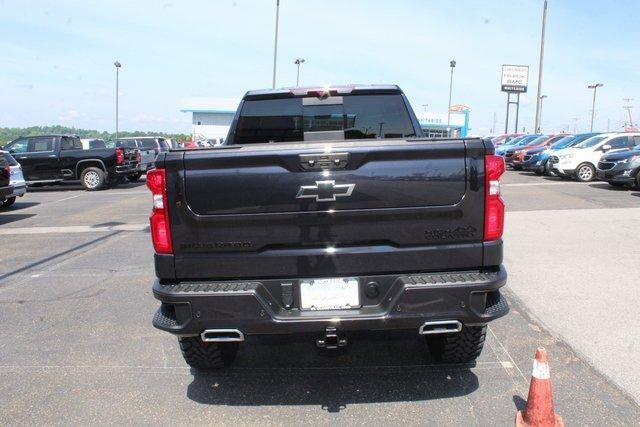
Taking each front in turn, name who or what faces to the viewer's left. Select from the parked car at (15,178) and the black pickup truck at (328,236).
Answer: the parked car

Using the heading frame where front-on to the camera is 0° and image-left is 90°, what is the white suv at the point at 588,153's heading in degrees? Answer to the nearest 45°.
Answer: approximately 45°

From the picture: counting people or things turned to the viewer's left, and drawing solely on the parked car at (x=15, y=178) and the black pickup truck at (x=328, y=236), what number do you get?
1

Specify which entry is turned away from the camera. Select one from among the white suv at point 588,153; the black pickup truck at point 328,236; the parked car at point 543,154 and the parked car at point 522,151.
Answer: the black pickup truck

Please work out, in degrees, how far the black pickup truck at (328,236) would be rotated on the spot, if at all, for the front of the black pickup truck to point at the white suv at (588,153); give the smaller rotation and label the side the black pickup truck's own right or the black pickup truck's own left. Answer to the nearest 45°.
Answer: approximately 45° to the black pickup truck's own right

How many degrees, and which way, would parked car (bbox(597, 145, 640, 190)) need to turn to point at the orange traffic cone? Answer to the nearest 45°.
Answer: approximately 45° to its left

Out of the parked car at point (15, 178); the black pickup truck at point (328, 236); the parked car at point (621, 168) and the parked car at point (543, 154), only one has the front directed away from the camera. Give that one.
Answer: the black pickup truck

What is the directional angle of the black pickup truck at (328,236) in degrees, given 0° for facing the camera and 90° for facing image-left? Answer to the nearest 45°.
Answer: approximately 180°

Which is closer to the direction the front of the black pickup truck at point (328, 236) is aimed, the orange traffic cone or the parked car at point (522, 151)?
the parked car
